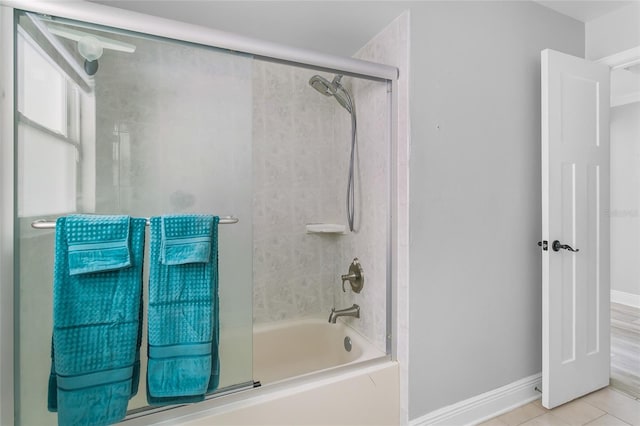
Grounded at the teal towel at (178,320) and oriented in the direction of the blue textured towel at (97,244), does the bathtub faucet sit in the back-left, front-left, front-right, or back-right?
back-right

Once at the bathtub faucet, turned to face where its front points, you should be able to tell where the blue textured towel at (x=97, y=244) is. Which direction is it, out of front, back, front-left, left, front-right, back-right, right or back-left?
front-left

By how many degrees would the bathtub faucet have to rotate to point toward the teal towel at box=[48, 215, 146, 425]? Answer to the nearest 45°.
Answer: approximately 45° to its left

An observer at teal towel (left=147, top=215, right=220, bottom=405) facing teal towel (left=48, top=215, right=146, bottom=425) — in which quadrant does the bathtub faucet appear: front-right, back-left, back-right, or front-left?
back-right

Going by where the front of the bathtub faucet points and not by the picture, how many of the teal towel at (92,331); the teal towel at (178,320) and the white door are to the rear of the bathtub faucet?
1

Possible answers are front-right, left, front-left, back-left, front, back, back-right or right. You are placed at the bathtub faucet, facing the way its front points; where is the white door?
back

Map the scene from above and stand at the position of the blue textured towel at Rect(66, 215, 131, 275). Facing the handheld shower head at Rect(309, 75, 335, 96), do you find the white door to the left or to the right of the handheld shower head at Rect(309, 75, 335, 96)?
right

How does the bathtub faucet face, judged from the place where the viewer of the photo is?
facing to the left of the viewer

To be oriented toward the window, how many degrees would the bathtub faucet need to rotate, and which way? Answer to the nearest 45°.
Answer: approximately 45° to its left
